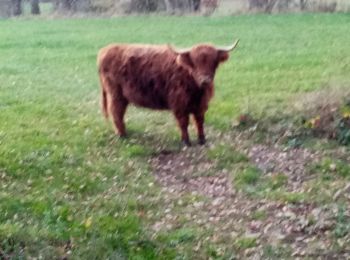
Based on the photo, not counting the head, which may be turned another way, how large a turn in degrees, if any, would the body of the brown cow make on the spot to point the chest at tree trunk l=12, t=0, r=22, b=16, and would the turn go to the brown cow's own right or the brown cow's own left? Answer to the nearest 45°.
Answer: approximately 135° to the brown cow's own left

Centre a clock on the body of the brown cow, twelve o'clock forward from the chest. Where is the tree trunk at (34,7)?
The tree trunk is roughly at 7 o'clock from the brown cow.

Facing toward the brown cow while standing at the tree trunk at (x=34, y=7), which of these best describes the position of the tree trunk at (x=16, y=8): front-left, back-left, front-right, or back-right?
back-right

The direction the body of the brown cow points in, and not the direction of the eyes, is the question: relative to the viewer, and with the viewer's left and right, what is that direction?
facing the viewer and to the right of the viewer

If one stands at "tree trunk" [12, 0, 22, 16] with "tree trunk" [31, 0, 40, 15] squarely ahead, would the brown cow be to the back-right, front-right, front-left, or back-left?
front-right
